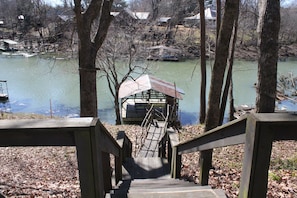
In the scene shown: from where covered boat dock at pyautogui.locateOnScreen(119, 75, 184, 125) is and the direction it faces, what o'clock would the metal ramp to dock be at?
The metal ramp to dock is roughly at 12 o'clock from the covered boat dock.

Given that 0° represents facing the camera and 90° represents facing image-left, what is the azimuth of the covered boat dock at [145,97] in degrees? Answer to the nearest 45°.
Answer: approximately 0°

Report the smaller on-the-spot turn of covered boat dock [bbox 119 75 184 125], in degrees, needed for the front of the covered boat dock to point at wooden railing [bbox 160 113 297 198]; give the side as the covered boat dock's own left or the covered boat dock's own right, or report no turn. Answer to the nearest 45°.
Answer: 0° — it already faces it

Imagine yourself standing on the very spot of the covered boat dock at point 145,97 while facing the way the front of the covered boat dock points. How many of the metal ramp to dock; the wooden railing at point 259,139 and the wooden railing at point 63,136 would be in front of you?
3

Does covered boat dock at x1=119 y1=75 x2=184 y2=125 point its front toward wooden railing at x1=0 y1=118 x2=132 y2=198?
yes
